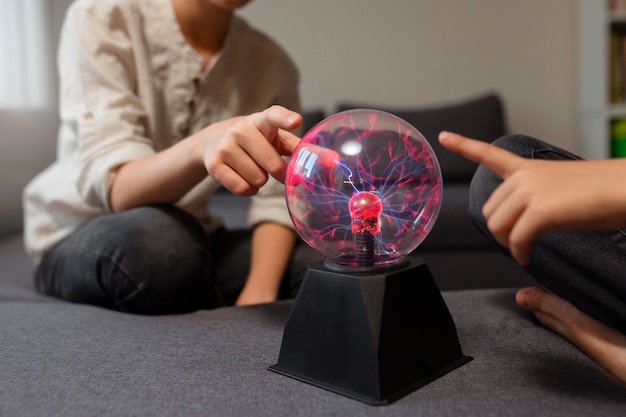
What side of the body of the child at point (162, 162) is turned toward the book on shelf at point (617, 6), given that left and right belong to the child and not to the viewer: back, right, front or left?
left

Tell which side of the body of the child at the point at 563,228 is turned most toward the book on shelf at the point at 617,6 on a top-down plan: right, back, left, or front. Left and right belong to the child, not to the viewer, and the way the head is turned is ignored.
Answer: right

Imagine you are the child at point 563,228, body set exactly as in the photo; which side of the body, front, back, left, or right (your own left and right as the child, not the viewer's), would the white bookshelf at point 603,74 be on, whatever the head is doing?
right

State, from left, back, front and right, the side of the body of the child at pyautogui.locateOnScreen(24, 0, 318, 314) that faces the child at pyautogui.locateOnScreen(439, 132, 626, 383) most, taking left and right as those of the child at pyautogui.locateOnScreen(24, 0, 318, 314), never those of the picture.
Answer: front

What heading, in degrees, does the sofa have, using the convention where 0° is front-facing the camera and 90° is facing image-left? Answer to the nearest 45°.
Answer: approximately 0°

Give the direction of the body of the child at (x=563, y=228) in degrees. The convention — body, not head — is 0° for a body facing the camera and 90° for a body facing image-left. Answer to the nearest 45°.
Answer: approximately 90°
